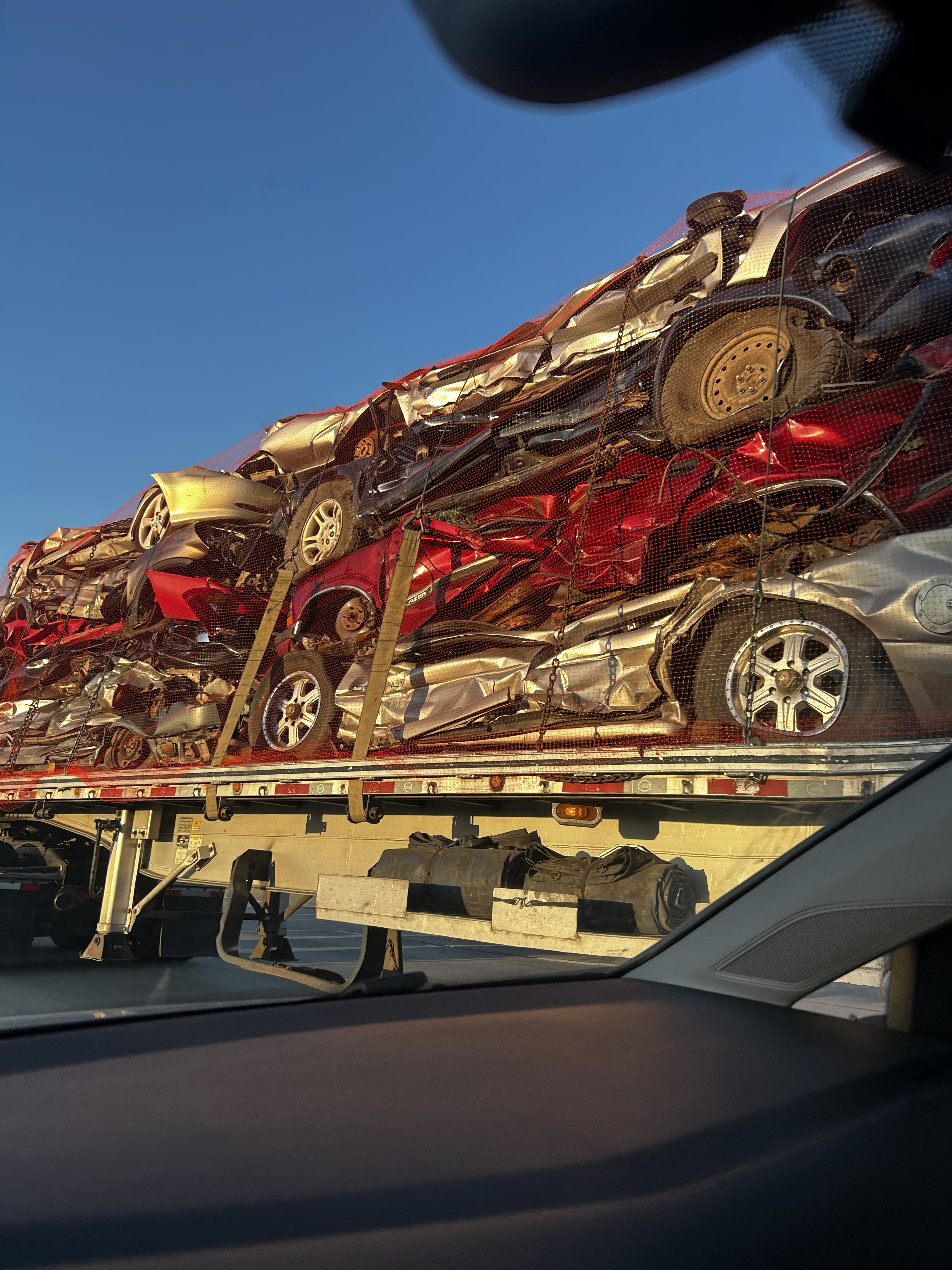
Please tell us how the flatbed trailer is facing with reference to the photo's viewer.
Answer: facing away from the viewer and to the left of the viewer
